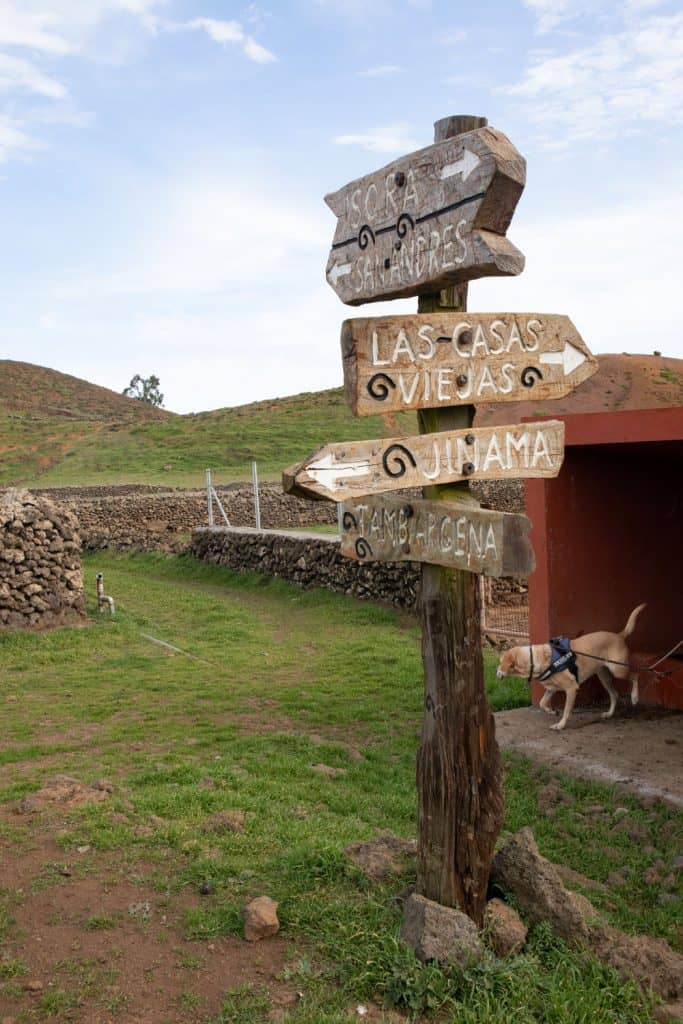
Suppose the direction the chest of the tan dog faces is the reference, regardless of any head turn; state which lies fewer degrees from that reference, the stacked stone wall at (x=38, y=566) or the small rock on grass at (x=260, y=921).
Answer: the stacked stone wall

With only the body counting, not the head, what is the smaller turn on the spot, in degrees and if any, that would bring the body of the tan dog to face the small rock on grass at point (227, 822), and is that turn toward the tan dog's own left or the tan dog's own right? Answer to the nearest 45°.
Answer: approximately 45° to the tan dog's own left

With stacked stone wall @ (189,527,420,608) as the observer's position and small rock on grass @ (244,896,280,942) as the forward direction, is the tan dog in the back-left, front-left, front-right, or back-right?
front-left

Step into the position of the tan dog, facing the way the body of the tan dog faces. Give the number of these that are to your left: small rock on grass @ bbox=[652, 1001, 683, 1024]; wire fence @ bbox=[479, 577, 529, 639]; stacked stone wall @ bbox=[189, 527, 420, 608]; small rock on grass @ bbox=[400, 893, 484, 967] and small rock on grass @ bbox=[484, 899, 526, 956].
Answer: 3

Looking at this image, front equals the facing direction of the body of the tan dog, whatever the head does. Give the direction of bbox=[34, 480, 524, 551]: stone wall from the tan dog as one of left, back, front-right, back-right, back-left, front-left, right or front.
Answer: front-right

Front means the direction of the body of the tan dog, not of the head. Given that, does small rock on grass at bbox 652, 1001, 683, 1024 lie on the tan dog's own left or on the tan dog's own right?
on the tan dog's own left

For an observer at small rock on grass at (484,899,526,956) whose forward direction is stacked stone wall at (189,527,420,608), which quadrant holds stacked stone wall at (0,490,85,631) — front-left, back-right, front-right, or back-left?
front-left

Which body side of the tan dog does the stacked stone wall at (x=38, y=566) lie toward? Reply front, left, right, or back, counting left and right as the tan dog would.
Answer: front

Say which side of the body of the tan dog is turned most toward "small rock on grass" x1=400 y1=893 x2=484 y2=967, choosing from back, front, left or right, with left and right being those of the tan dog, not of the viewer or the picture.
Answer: left

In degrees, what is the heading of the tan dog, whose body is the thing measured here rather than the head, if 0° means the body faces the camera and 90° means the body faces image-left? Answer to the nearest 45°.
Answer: approximately 90°

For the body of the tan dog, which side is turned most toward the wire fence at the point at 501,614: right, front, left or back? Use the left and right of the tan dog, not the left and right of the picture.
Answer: right

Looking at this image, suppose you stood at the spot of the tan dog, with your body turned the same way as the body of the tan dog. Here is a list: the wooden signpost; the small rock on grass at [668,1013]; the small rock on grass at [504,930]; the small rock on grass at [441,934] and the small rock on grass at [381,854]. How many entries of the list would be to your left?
5

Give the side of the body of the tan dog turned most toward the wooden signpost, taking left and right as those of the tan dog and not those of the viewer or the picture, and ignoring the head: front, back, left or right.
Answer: left
